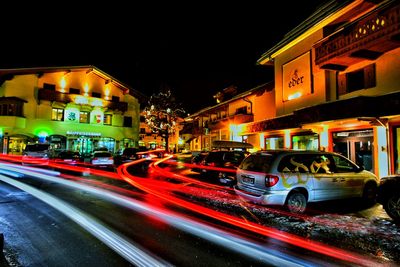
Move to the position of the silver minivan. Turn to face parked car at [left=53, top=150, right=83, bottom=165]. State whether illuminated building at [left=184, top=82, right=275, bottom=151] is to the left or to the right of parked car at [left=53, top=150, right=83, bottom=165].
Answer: right

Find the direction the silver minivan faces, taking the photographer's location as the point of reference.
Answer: facing away from the viewer and to the right of the viewer

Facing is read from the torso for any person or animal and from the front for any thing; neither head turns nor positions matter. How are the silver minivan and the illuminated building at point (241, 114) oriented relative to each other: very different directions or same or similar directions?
very different directions

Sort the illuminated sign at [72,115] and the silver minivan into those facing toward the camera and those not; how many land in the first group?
1

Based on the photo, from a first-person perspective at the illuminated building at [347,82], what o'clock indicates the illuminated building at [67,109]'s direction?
the illuminated building at [67,109] is roughly at 2 o'clock from the illuminated building at [347,82].

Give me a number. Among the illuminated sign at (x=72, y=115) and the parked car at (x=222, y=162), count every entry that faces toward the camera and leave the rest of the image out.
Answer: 1

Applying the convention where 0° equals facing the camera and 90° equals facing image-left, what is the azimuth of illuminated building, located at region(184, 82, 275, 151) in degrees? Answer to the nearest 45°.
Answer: approximately 45°

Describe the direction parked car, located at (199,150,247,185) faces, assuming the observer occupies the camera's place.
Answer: facing away from the viewer and to the right of the viewer

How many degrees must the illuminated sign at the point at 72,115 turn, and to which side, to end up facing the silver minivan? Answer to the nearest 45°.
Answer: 0° — it already faces it

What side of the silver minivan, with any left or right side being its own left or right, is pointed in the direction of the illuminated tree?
left

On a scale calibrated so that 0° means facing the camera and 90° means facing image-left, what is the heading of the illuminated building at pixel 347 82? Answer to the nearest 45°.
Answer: approximately 45°

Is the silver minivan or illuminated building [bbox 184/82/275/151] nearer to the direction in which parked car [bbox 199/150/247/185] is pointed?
the illuminated building
